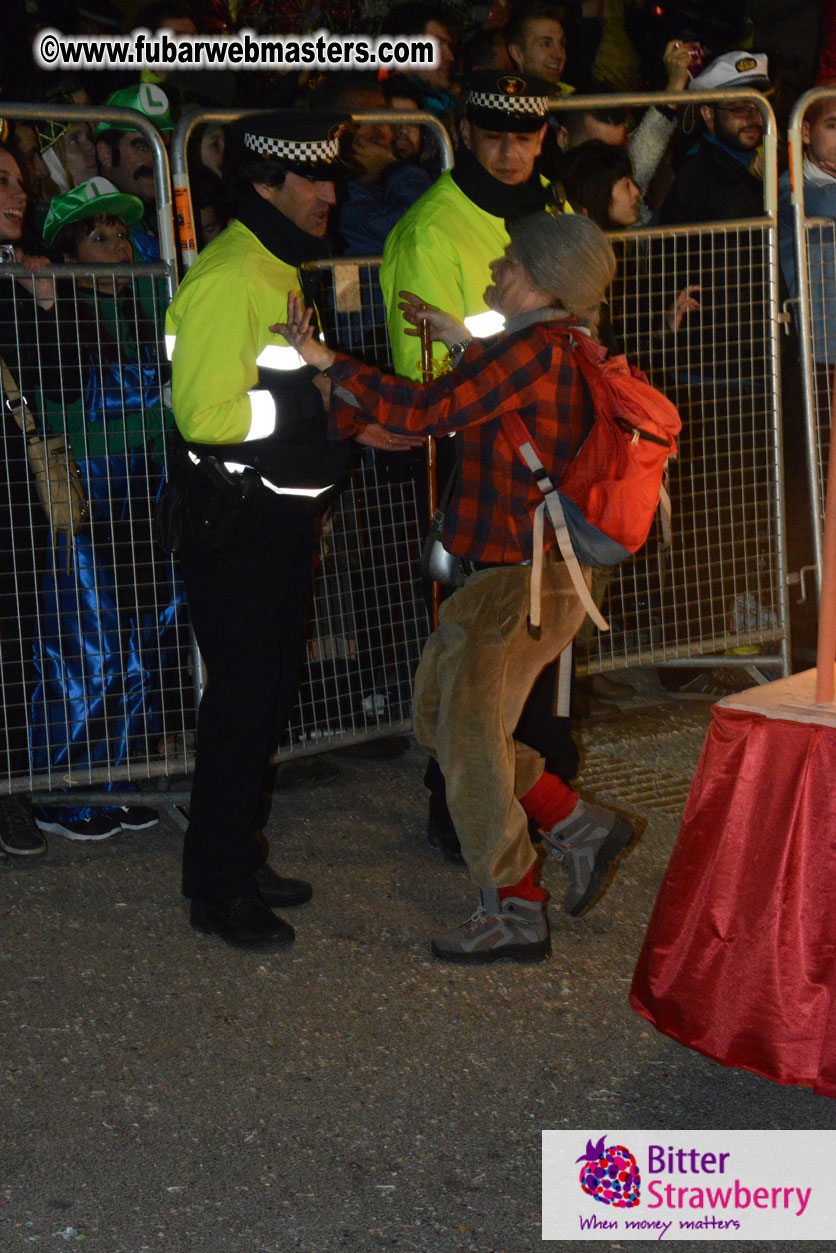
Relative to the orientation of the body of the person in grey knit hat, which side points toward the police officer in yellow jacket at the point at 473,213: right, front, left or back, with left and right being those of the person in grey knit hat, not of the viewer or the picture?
right

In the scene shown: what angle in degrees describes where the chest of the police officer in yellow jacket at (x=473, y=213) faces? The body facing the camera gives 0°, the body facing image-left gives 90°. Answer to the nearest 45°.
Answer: approximately 315°

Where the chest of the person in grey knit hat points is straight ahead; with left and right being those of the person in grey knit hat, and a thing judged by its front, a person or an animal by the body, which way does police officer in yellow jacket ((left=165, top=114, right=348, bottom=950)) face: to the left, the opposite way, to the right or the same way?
the opposite way

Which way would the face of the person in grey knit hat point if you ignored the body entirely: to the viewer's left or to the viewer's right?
to the viewer's left

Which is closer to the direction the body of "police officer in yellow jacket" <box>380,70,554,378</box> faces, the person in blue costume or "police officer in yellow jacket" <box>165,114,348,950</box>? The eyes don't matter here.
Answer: the police officer in yellow jacket

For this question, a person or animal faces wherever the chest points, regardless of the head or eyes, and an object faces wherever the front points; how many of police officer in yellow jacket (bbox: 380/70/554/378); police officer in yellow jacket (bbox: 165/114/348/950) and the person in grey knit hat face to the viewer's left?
1

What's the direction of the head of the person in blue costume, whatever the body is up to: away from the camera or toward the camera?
toward the camera

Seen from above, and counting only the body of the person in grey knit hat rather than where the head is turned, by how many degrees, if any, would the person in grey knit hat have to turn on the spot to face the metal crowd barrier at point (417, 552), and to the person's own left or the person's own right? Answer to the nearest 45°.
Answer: approximately 90° to the person's own right

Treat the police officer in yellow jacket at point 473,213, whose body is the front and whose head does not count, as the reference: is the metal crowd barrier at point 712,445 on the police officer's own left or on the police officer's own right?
on the police officer's own left

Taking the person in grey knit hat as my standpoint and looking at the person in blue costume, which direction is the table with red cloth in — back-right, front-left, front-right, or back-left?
back-left

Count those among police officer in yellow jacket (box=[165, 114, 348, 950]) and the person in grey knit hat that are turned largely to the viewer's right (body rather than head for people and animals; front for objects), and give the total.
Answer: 1

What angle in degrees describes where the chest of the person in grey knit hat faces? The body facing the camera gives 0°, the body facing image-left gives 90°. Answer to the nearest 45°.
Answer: approximately 90°

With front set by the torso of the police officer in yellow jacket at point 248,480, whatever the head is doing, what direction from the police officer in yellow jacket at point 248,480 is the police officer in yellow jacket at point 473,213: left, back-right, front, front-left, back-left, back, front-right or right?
front-left

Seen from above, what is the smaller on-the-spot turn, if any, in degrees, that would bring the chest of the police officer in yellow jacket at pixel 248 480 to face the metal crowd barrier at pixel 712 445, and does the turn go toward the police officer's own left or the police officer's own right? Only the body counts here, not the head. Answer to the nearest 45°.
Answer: approximately 45° to the police officer's own left

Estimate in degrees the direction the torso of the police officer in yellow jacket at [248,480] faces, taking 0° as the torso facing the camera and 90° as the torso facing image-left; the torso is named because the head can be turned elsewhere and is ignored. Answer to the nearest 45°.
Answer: approximately 270°
